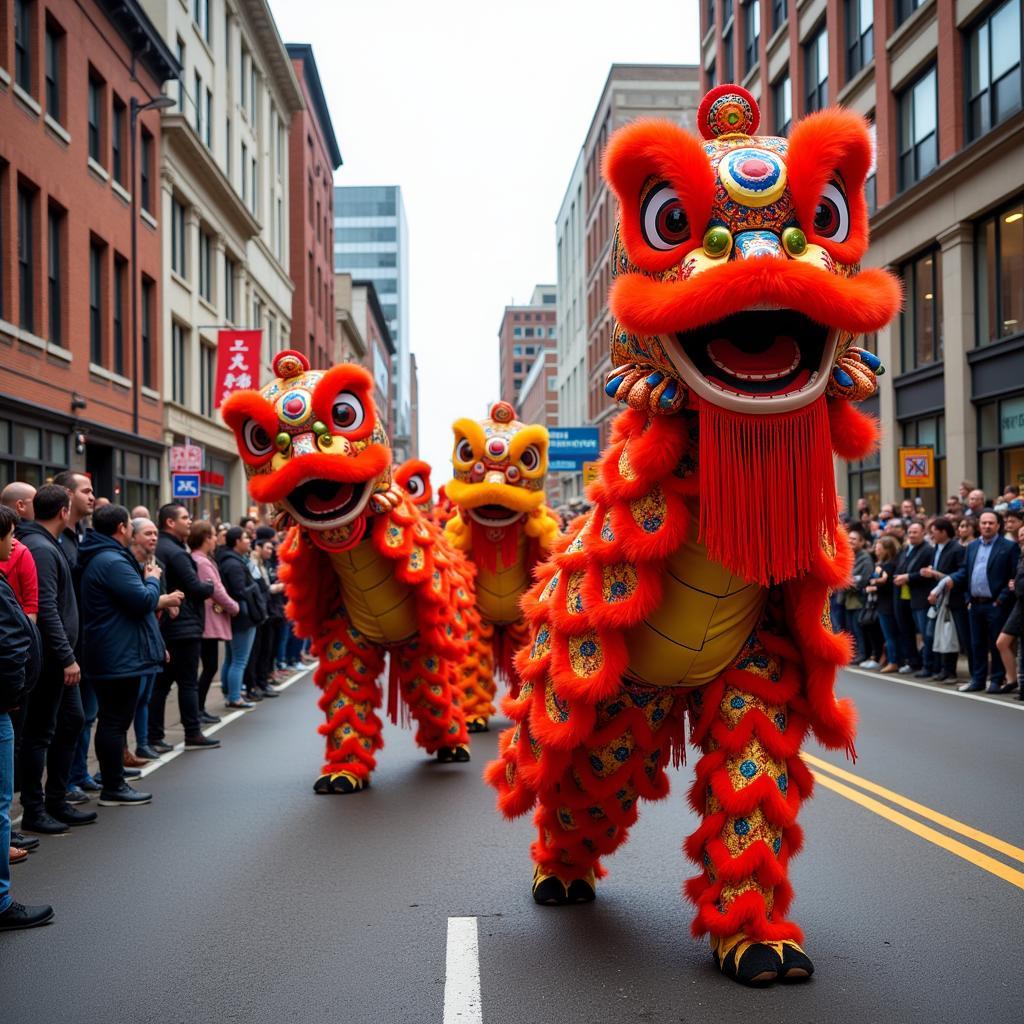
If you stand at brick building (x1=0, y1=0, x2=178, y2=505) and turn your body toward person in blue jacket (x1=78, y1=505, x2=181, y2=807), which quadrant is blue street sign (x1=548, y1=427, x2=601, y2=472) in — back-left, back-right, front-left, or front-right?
back-left

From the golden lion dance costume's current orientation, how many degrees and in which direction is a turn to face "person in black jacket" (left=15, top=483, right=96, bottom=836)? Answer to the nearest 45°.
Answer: approximately 45° to its right

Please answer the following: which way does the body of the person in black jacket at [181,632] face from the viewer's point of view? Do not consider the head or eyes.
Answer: to the viewer's right

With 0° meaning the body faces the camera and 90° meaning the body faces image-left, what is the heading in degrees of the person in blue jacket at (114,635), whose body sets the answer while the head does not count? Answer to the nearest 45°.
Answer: approximately 270°

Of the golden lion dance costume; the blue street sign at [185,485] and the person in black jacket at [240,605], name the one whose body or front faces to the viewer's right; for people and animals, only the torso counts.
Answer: the person in black jacket

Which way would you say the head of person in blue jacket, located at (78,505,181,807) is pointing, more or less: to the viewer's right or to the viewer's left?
to the viewer's right

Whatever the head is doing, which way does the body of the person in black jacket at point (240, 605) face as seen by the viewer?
to the viewer's right

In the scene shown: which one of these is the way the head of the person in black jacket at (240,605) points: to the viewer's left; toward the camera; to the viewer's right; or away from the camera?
to the viewer's right

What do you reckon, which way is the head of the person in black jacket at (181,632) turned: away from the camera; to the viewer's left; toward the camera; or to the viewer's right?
to the viewer's right
